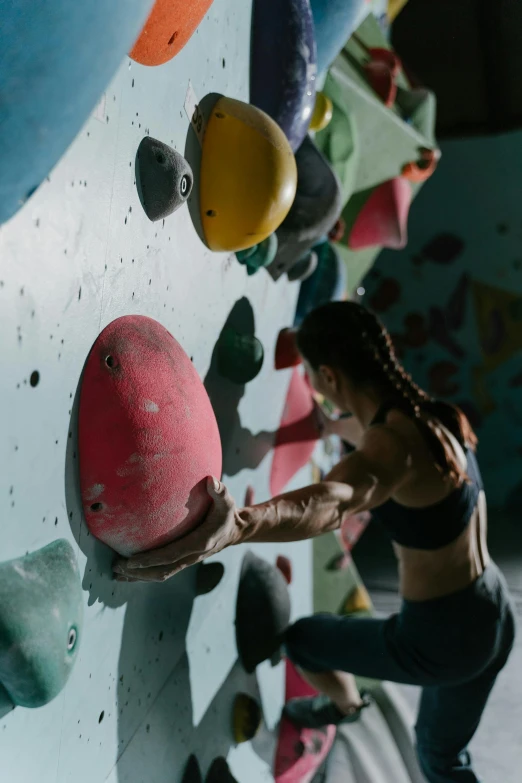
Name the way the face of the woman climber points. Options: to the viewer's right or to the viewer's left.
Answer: to the viewer's left

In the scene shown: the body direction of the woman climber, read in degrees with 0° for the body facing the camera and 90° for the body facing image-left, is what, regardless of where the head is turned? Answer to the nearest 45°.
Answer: approximately 135°

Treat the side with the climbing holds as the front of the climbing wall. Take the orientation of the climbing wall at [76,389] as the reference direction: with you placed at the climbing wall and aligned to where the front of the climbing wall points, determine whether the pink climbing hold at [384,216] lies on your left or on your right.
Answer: on your left

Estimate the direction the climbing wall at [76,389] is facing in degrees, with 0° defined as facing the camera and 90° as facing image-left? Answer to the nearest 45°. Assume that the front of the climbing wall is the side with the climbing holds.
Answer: approximately 315°
